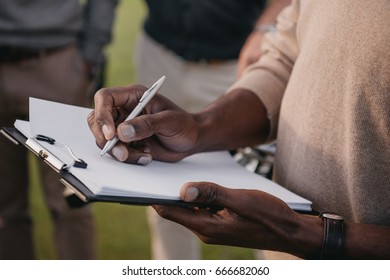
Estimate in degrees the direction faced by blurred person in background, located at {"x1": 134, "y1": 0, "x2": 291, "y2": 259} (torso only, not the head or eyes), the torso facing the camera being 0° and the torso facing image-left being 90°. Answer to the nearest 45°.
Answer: approximately 0°

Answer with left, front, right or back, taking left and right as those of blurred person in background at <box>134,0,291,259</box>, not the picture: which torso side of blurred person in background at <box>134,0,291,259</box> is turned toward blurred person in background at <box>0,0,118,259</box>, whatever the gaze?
right
